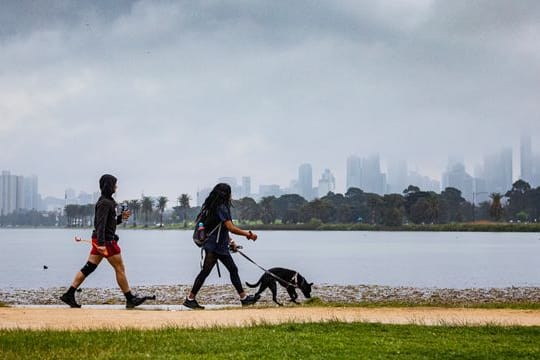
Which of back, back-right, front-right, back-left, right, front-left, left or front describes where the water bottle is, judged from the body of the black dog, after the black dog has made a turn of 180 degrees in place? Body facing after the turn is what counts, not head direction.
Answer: front-left

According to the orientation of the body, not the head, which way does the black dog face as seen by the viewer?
to the viewer's right

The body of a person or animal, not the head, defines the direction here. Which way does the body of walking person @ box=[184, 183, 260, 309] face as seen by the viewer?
to the viewer's right

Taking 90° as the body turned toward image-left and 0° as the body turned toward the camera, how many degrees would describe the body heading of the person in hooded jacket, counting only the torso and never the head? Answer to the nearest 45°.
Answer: approximately 270°

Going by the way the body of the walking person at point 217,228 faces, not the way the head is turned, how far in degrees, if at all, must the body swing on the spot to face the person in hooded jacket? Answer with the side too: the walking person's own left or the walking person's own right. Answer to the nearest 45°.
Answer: approximately 180°

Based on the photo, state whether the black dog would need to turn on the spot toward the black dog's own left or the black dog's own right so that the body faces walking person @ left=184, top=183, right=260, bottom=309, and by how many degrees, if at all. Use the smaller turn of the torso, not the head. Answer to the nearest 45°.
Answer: approximately 135° to the black dog's own right

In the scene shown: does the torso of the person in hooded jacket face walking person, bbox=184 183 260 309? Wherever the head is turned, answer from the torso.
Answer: yes

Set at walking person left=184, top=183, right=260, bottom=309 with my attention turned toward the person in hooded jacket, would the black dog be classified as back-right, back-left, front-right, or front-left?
back-right

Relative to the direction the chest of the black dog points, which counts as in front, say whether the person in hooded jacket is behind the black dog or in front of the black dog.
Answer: behind
